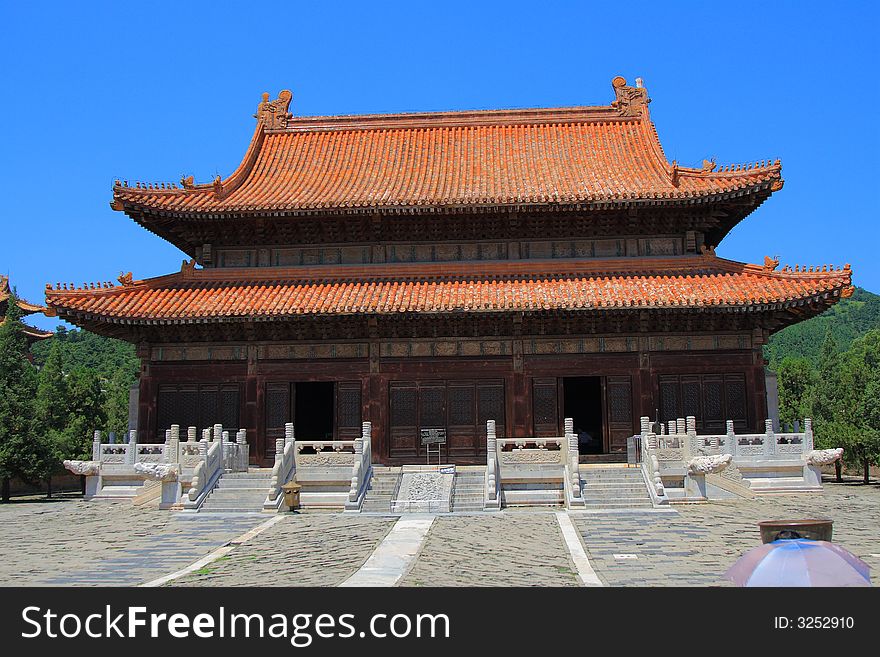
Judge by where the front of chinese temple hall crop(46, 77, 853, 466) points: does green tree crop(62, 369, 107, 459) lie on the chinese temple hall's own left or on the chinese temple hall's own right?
on the chinese temple hall's own right

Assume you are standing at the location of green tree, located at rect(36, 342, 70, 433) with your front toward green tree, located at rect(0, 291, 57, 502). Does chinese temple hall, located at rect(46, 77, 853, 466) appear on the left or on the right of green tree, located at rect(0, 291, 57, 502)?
left

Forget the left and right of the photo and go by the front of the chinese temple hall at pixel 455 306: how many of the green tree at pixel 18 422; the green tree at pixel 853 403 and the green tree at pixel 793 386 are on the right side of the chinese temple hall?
1

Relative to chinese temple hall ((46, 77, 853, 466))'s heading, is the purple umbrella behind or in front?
in front

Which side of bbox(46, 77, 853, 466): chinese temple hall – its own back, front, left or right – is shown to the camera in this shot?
front

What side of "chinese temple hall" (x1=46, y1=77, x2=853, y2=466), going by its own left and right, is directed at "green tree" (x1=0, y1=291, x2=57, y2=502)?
right

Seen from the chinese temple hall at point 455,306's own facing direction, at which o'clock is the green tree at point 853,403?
The green tree is roughly at 8 o'clock from the chinese temple hall.

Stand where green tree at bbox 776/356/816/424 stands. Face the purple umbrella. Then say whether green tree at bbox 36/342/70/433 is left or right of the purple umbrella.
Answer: right

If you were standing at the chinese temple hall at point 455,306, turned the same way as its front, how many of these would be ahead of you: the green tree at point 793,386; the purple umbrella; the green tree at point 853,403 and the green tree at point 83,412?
1

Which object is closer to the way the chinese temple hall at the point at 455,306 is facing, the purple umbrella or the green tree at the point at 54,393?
the purple umbrella

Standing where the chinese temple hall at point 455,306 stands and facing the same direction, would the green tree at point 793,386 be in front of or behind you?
behind

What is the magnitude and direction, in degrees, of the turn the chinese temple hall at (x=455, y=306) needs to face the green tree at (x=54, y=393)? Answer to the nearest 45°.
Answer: approximately 135° to its right
